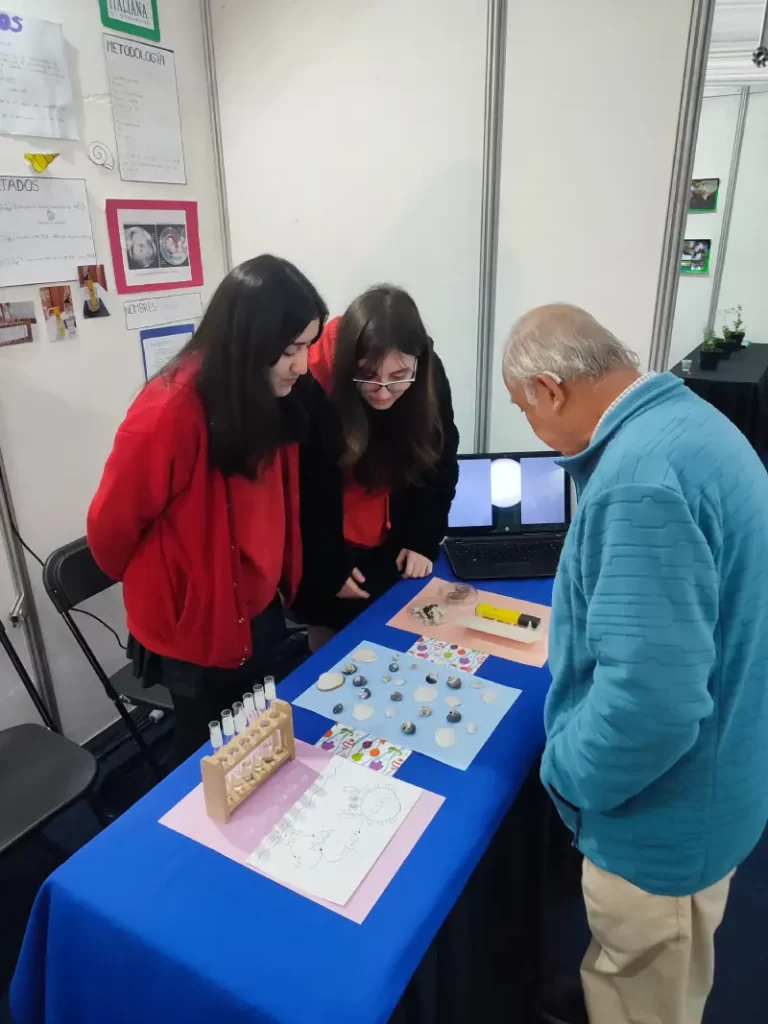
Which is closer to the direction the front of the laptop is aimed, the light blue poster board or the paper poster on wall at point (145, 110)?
the light blue poster board

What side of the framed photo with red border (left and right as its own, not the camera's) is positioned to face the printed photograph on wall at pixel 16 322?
right

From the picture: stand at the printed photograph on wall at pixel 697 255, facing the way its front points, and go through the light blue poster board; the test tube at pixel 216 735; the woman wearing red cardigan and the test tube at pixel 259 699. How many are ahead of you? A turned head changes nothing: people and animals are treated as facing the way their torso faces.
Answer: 4

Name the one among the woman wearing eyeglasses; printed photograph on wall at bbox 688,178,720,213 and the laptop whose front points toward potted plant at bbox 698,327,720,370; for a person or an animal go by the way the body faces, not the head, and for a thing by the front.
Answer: the printed photograph on wall

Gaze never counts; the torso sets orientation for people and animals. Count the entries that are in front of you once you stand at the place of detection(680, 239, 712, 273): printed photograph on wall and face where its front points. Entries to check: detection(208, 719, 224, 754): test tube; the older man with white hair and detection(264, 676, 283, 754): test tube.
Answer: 3

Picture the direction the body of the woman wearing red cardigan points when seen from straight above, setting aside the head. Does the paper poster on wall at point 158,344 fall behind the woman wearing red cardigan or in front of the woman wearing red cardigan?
behind

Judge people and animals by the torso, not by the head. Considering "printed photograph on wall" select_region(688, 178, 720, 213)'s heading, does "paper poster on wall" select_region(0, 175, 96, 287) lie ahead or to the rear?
ahead

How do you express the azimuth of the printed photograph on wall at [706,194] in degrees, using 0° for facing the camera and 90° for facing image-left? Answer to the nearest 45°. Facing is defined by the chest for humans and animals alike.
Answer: approximately 0°

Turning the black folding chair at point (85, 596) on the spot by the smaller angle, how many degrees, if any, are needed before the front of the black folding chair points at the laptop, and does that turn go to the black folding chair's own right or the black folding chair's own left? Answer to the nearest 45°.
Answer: approximately 45° to the black folding chair's own left

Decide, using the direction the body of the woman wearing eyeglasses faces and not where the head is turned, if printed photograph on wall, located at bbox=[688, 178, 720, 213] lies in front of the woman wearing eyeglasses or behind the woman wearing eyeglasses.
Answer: behind
